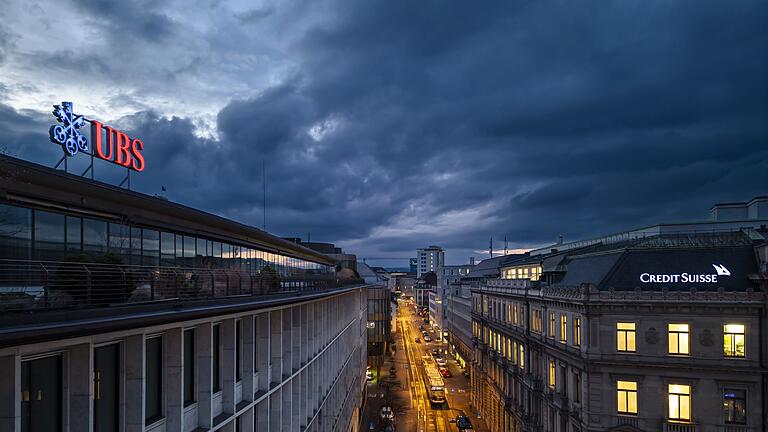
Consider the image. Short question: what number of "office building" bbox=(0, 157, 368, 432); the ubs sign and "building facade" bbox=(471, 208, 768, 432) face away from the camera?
0

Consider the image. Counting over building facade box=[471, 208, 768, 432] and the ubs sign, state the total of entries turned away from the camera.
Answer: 0

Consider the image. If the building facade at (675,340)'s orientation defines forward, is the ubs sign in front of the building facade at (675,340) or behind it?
in front

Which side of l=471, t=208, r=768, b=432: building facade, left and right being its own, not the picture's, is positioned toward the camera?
front

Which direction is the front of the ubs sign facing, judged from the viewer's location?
facing the viewer and to the right of the viewer

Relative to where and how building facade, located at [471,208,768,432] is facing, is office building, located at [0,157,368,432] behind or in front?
in front
